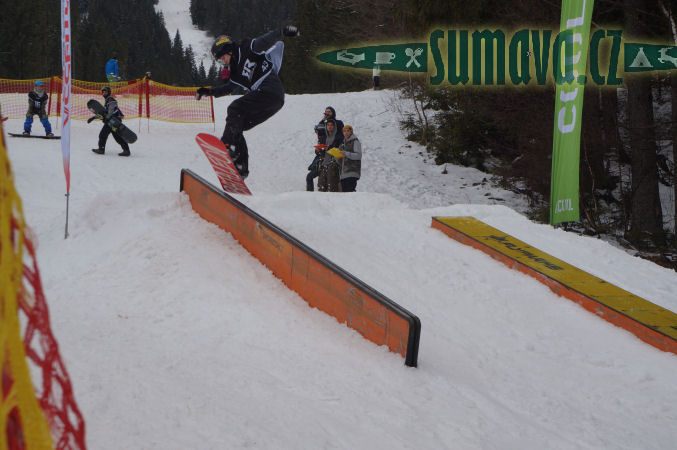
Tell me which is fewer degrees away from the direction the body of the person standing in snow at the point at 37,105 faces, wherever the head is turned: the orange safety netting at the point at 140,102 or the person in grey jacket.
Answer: the person in grey jacket

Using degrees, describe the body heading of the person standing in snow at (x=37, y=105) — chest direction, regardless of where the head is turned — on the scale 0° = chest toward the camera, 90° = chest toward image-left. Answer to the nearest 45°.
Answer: approximately 0°
